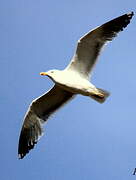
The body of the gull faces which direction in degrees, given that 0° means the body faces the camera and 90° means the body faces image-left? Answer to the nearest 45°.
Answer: approximately 90°
